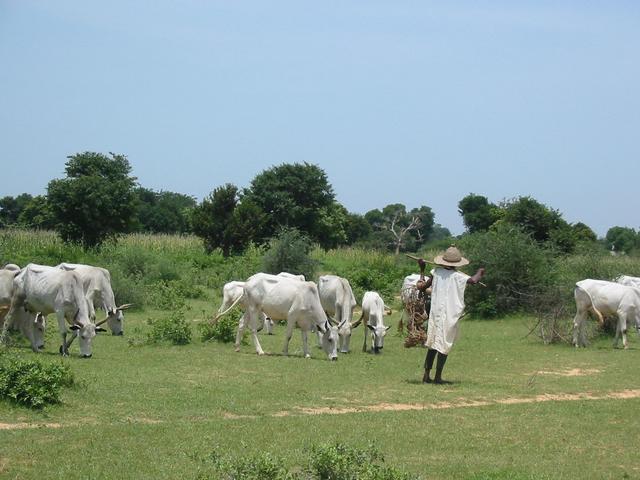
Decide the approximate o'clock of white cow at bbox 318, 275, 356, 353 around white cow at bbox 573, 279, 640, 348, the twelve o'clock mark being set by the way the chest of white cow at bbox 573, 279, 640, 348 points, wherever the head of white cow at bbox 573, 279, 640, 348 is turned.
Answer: white cow at bbox 318, 275, 356, 353 is roughly at 5 o'clock from white cow at bbox 573, 279, 640, 348.

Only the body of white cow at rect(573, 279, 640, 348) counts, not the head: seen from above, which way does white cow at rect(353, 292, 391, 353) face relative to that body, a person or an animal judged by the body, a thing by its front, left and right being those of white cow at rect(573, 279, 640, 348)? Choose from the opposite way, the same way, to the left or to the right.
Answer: to the right

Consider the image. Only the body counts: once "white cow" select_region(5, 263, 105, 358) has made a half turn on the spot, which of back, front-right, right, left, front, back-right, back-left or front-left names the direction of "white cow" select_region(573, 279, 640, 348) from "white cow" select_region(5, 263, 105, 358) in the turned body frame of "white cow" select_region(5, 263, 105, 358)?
back-right

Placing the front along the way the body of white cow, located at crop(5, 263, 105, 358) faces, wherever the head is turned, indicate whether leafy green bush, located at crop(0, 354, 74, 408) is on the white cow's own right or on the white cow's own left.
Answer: on the white cow's own right

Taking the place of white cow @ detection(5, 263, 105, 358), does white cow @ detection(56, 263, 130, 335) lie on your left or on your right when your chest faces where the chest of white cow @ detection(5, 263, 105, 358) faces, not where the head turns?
on your left

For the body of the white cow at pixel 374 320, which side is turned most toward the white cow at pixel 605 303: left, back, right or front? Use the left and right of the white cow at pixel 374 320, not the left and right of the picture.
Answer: left

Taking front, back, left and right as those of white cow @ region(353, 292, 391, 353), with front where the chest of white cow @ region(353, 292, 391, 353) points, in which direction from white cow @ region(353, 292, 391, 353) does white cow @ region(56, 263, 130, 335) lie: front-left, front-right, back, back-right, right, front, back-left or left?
right

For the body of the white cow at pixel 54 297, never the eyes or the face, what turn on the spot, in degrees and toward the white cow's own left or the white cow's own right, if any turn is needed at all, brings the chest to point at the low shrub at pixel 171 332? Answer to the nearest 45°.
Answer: approximately 90° to the white cow's own left

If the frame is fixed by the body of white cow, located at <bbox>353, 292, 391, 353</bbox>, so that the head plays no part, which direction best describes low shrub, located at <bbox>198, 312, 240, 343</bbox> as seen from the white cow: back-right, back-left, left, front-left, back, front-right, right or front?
right

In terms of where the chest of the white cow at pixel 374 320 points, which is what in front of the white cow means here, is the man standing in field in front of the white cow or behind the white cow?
in front

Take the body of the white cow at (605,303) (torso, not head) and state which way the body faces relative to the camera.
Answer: to the viewer's right

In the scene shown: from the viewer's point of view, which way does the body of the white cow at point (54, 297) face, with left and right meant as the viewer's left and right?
facing the viewer and to the right of the viewer

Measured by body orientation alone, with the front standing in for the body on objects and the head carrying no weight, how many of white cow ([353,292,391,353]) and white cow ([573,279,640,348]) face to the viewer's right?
1

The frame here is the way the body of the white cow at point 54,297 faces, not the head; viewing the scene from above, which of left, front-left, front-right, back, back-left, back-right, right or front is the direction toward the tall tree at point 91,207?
back-left

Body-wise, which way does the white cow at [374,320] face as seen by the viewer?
toward the camera
